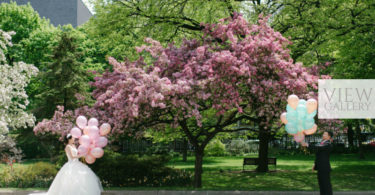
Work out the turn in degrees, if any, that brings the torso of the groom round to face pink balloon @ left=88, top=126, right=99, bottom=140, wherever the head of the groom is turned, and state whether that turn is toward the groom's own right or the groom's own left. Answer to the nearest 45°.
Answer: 0° — they already face it

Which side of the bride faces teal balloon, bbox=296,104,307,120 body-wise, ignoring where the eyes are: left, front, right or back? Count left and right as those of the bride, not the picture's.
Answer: front

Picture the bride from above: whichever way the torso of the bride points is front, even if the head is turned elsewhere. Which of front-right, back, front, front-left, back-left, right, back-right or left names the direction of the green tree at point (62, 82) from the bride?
left

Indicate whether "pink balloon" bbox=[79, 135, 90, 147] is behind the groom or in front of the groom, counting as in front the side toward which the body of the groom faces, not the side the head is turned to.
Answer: in front

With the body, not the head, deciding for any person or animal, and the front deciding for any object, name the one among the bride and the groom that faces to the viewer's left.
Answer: the groom

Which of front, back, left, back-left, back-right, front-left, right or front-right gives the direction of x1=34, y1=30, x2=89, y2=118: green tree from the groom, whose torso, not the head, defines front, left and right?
front-right

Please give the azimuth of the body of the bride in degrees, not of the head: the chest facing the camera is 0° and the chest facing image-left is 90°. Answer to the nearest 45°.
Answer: approximately 270°

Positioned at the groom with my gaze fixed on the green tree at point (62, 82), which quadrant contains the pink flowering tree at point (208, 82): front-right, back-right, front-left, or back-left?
front-left

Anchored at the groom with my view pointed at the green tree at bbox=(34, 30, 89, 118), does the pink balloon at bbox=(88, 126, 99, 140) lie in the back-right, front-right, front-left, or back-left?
front-left

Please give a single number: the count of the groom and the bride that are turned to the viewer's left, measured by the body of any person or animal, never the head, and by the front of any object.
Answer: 1

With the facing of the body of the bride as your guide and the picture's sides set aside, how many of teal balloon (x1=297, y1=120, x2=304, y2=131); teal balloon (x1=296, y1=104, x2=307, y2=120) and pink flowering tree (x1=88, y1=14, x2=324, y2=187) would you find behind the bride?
0

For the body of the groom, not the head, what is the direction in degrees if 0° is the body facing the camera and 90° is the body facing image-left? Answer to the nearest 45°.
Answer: approximately 90°

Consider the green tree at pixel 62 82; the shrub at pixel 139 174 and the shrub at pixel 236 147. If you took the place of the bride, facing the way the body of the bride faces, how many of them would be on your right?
0

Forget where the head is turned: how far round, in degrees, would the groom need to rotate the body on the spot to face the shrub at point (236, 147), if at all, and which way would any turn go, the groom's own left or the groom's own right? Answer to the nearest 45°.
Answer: approximately 90° to the groom's own right
